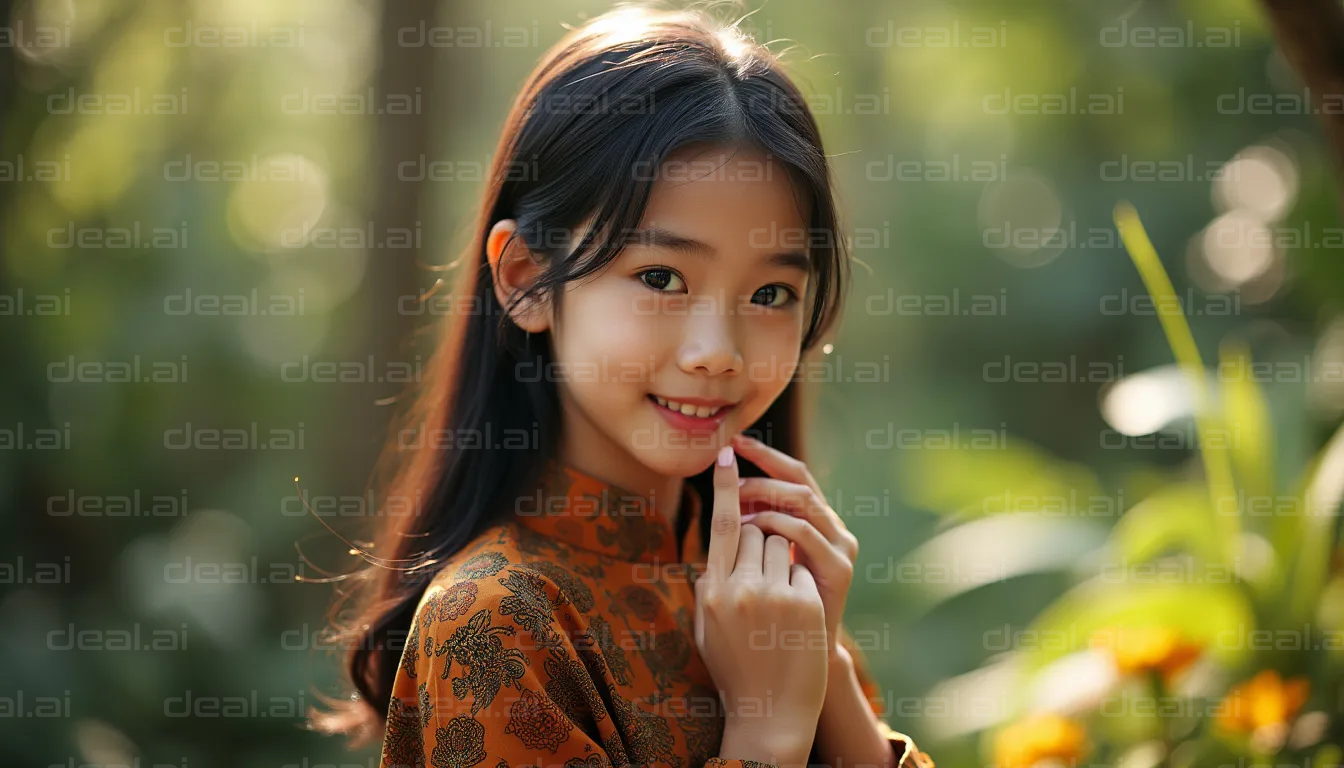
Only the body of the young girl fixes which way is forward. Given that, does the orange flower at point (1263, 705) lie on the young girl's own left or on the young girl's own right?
on the young girl's own left

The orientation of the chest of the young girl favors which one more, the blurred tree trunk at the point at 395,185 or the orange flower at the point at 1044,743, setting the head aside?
the orange flower

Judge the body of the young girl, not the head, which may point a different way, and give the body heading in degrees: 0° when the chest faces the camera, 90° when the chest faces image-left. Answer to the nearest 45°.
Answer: approximately 315°

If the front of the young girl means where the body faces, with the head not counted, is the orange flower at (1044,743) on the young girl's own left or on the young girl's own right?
on the young girl's own left

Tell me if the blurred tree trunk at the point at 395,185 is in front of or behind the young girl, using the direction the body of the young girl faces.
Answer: behind
